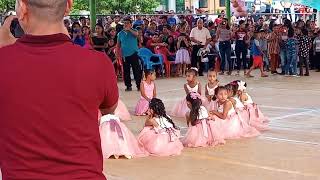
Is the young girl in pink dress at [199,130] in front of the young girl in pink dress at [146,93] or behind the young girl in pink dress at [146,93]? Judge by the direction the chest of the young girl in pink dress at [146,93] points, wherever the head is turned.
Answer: in front

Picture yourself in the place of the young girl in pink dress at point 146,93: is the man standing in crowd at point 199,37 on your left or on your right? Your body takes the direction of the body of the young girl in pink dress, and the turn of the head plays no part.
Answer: on your left

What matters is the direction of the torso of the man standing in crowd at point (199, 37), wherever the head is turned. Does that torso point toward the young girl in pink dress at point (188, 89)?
yes

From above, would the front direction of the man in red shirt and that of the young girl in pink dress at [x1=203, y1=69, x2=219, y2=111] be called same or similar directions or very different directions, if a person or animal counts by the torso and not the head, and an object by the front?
very different directions

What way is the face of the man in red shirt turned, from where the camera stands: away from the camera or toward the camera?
away from the camera

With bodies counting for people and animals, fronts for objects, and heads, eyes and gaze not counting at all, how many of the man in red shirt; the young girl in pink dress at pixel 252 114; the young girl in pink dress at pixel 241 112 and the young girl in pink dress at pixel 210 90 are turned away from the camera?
1

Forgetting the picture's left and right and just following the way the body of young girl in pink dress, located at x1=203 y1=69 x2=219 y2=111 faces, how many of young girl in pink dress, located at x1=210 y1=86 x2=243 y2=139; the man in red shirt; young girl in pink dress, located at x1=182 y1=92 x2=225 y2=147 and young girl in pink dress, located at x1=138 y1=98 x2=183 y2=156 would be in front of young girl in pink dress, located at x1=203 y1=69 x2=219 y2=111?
4

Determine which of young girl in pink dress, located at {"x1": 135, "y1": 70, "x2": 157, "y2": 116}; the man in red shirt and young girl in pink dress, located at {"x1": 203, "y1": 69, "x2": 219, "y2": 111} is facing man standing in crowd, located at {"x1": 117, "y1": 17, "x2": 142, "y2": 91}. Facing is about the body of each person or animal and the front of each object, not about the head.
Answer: the man in red shirt

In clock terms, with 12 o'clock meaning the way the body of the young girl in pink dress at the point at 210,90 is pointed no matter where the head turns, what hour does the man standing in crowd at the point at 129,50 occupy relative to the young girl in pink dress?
The man standing in crowd is roughly at 5 o'clock from the young girl in pink dress.

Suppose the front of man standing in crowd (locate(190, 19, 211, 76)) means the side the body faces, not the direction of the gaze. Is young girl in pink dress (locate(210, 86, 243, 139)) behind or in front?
in front

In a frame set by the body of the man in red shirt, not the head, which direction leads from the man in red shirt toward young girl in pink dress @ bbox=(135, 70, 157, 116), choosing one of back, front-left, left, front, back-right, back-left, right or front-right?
front

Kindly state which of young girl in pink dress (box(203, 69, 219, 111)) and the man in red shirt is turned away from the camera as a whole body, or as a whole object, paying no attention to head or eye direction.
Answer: the man in red shirt

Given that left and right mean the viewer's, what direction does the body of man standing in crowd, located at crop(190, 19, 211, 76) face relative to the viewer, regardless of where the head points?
facing the viewer

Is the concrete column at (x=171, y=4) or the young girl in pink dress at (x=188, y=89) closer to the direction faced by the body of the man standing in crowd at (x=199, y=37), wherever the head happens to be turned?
the young girl in pink dress

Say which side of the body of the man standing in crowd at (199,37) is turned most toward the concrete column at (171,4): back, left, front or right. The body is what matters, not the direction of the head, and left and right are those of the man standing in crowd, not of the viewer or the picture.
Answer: back

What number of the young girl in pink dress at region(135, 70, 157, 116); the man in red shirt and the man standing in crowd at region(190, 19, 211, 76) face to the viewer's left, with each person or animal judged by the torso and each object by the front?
0
